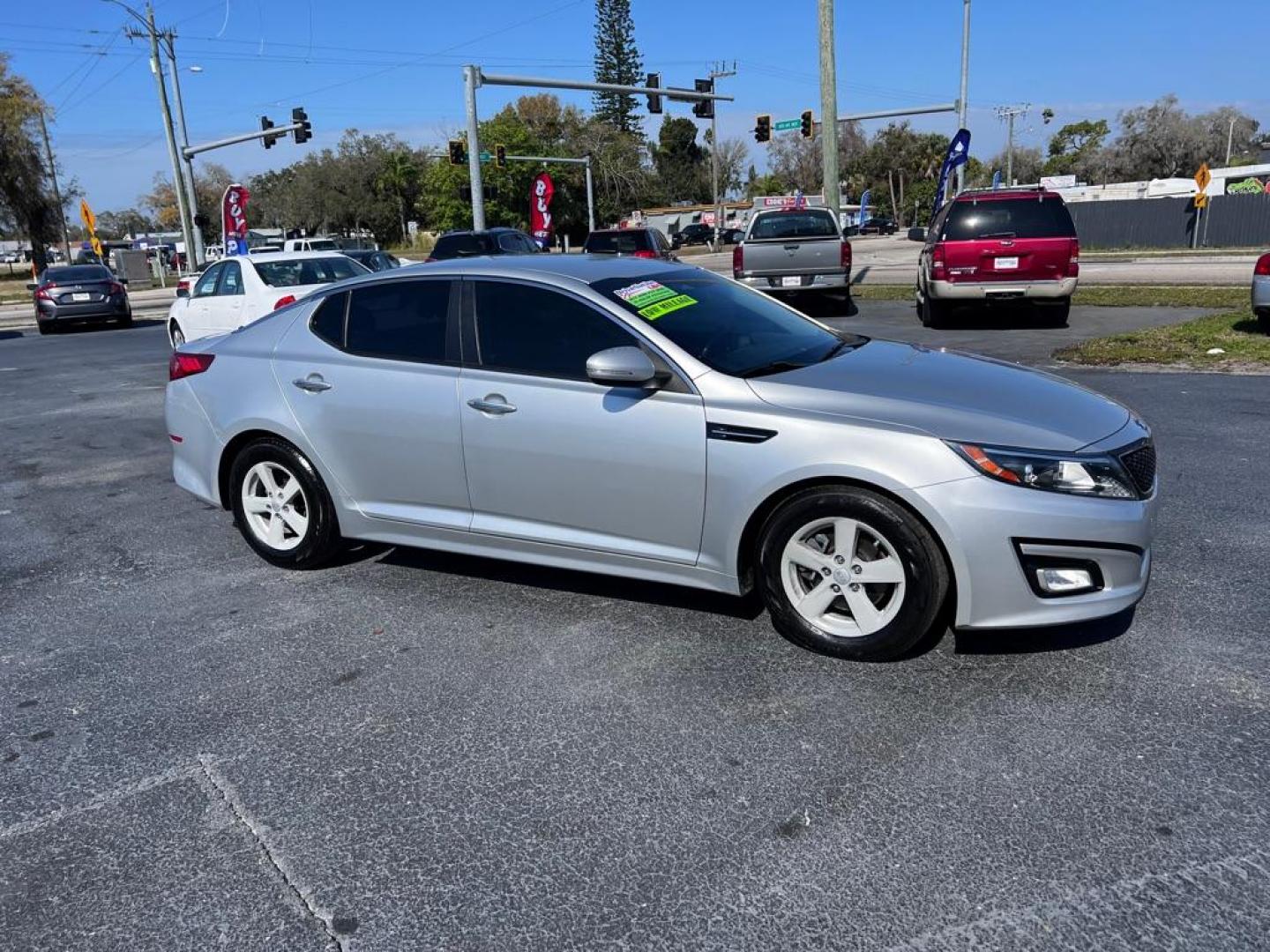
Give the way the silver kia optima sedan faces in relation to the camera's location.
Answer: facing the viewer and to the right of the viewer

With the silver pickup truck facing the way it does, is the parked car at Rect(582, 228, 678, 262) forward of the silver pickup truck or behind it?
forward

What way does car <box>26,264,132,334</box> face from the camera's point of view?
away from the camera

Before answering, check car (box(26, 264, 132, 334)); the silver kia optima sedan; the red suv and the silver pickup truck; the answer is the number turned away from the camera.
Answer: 3

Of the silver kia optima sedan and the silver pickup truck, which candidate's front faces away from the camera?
the silver pickup truck

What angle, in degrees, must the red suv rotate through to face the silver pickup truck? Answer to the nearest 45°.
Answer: approximately 45° to its left

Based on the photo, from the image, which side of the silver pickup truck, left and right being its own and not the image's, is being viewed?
back

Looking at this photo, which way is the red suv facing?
away from the camera

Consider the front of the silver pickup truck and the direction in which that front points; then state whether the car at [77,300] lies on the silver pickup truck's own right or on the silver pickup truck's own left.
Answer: on the silver pickup truck's own left

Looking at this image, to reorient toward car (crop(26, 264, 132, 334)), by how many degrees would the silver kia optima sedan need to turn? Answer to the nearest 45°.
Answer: approximately 180°

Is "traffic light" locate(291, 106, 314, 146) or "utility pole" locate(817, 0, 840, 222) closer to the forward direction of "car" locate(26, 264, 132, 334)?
the traffic light
